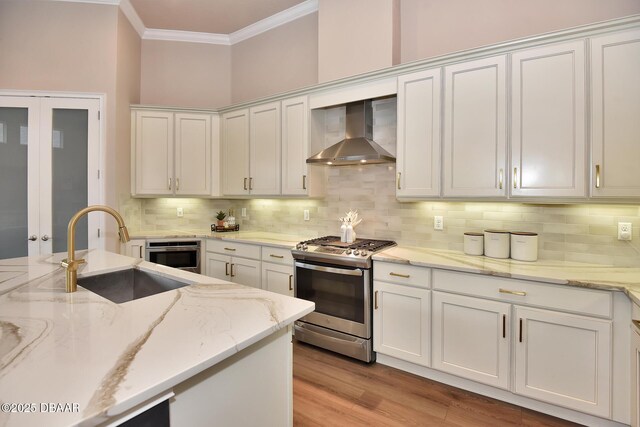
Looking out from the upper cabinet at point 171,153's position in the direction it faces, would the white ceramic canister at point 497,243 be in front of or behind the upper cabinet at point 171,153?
in front

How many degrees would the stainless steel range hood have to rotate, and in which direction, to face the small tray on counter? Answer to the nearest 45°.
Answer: approximately 90° to its right

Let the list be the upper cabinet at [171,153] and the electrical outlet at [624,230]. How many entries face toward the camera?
2

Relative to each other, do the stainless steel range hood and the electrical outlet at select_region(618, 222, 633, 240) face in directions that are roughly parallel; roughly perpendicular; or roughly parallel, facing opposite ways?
roughly parallel

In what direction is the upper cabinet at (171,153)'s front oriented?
toward the camera

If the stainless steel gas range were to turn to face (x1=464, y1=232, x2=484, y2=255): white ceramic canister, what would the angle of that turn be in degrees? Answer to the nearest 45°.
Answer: approximately 135° to its left

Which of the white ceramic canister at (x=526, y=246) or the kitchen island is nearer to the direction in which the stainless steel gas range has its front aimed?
the kitchen island

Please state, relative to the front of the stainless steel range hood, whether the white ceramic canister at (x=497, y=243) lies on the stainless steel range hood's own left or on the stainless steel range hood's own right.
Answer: on the stainless steel range hood's own left

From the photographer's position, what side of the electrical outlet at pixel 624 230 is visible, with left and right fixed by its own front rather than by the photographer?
front

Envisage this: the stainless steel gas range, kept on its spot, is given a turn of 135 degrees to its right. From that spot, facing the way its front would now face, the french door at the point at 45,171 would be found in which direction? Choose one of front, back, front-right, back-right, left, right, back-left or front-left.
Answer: left

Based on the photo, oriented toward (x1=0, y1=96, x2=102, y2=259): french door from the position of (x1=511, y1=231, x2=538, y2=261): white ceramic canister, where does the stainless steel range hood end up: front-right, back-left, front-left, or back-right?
front-right

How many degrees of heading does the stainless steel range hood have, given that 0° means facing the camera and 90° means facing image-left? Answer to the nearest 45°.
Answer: approximately 45°

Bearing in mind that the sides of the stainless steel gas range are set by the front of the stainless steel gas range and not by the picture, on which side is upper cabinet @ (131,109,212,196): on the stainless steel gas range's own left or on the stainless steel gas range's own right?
on the stainless steel gas range's own right
